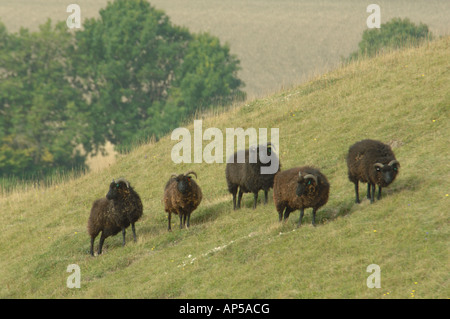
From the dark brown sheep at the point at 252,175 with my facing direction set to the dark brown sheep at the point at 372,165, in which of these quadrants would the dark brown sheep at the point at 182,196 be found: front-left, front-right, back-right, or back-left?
back-right

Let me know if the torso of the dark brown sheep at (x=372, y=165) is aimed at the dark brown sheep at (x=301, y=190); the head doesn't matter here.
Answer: no

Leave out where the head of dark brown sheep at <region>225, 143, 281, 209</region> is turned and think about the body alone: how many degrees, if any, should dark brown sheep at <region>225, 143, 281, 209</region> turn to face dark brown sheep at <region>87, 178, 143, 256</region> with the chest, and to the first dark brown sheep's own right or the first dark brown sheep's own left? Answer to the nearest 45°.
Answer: approximately 180°

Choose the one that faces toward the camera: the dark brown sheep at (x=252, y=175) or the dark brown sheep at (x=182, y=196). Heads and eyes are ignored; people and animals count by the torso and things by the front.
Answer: the dark brown sheep at (x=182, y=196)

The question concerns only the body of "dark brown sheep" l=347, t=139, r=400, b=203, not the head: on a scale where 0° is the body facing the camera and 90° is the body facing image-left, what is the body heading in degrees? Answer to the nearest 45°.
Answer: approximately 315°

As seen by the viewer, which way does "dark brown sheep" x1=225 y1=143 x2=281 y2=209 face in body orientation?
to the viewer's right

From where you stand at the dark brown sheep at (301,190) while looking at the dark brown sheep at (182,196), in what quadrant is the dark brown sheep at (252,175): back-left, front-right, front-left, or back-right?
front-right

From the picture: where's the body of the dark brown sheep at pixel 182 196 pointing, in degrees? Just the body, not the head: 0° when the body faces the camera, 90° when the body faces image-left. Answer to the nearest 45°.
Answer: approximately 0°

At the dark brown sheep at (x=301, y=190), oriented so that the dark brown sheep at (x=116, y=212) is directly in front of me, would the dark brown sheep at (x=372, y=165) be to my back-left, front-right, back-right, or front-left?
back-right

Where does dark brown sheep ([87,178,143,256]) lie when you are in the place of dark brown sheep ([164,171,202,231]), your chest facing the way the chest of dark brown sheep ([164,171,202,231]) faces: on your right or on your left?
on your right

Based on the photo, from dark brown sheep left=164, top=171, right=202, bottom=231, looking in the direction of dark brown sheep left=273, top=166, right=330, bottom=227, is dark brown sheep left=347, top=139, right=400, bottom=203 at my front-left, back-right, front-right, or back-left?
front-left

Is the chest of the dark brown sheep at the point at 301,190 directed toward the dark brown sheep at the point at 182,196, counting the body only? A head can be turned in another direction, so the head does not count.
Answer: no

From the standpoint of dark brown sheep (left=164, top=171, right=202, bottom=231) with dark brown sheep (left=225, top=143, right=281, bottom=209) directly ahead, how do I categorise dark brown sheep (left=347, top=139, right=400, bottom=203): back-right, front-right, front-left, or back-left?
front-right
